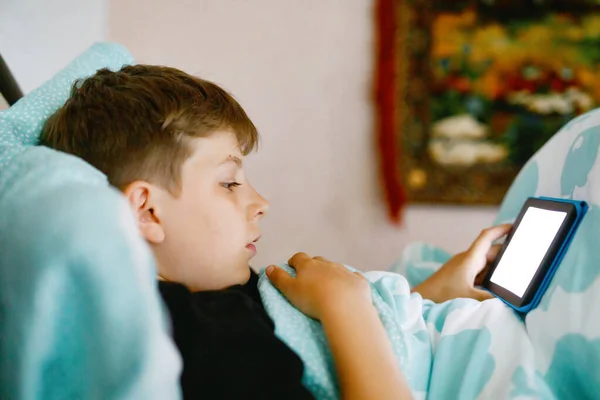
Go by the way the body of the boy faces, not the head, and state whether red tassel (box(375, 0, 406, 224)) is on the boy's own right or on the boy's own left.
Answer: on the boy's own left

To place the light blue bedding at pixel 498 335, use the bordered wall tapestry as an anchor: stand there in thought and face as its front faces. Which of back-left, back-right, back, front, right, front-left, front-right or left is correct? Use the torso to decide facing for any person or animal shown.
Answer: front

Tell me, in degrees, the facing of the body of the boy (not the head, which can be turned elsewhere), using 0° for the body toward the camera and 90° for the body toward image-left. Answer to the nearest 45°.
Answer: approximately 270°

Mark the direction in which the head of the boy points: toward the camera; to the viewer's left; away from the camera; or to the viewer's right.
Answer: to the viewer's right

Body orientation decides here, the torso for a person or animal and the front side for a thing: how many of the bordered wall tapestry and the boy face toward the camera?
1

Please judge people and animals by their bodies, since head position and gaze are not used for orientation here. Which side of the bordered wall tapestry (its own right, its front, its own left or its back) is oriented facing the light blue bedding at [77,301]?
front

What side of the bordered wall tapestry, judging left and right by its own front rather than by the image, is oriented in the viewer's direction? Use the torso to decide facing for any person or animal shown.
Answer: front

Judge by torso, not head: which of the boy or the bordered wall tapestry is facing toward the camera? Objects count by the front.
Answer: the bordered wall tapestry

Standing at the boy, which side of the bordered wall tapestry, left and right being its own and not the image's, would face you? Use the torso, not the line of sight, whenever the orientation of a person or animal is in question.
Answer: front
